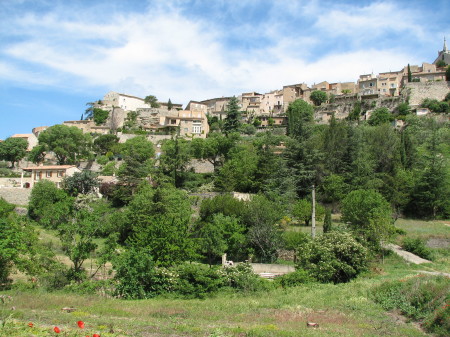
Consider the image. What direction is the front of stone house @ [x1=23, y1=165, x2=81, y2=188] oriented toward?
toward the camera

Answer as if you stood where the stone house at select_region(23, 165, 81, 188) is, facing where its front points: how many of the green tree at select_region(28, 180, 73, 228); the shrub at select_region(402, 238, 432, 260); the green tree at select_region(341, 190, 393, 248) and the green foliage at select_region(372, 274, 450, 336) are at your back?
0

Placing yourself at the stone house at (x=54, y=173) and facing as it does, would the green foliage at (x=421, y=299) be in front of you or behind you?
in front

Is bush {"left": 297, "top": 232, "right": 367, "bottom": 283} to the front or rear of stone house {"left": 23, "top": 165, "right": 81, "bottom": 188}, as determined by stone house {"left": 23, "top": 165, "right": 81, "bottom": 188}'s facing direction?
to the front

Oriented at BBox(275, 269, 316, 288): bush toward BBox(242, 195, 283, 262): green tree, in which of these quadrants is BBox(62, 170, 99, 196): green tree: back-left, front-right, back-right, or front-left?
front-left

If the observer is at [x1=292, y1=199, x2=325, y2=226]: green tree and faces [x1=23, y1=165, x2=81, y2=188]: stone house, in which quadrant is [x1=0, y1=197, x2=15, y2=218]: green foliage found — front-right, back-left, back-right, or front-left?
front-left

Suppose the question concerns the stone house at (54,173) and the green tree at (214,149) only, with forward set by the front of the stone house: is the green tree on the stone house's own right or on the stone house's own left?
on the stone house's own left

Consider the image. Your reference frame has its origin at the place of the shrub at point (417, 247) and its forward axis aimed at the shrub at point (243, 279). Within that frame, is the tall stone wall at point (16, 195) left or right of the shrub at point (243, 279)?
right

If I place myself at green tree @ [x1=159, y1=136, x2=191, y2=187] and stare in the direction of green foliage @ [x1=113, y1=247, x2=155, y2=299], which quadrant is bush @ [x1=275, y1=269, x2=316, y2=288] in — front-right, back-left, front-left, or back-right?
front-left

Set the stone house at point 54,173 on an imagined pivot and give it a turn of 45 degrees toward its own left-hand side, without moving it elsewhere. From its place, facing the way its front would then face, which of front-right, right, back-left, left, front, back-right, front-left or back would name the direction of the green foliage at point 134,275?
front-right

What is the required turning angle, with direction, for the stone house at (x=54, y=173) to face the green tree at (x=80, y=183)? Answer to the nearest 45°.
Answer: approximately 45° to its left

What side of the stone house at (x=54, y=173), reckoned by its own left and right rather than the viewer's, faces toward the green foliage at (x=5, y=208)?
front

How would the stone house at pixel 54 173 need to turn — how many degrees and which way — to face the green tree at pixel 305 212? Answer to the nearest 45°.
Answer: approximately 45° to its left

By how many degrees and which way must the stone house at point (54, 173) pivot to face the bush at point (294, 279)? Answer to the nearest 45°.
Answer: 0° — it already faces it

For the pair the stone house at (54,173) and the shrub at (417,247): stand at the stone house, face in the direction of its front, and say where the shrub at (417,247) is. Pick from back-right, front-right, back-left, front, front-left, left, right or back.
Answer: front-left

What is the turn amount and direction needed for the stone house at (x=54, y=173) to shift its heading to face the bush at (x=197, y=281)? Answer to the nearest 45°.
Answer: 0° — it already faces it

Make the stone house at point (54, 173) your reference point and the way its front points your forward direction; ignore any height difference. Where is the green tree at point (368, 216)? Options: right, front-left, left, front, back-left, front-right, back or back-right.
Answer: front-left

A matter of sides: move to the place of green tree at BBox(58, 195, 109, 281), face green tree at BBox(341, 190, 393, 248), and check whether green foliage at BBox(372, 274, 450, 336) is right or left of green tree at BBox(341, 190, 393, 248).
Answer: right

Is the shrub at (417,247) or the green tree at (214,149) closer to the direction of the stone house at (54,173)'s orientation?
the shrub

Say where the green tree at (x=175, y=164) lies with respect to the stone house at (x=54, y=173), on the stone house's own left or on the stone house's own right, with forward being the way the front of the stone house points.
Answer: on the stone house's own left

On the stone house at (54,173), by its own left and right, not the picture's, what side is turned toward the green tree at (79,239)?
front

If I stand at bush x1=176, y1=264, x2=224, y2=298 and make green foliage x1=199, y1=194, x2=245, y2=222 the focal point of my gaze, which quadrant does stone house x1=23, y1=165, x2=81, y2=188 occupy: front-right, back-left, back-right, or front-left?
front-left
